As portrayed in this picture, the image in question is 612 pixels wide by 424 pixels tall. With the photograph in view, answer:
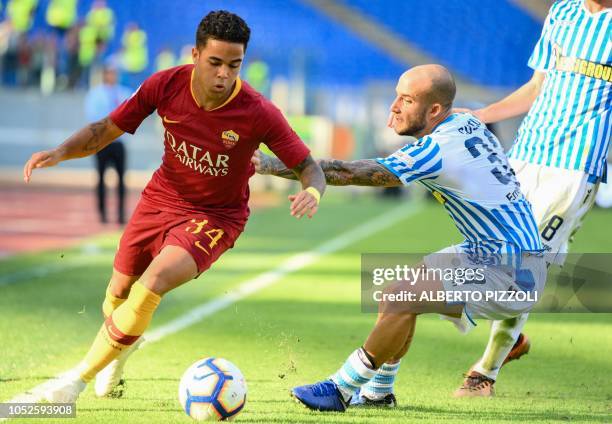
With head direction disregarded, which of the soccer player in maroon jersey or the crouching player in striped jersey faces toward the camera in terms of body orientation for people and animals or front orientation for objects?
the soccer player in maroon jersey

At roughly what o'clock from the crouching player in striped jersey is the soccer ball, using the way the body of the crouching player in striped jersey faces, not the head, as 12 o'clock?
The soccer ball is roughly at 11 o'clock from the crouching player in striped jersey.

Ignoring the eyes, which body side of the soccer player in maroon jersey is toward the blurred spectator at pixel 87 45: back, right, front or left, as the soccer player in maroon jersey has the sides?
back

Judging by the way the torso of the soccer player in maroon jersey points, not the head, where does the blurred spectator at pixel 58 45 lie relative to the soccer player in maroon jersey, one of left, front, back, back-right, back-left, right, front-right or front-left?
back

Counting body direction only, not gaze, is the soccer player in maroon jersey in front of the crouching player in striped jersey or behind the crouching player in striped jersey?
in front

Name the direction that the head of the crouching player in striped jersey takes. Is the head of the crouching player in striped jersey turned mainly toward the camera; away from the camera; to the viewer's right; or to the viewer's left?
to the viewer's left

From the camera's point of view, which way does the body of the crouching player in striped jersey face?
to the viewer's left

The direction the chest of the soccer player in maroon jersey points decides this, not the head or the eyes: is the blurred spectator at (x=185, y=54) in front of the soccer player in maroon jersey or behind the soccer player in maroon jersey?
behind

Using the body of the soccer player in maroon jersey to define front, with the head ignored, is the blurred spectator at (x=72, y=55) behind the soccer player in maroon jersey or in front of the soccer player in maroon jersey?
behind

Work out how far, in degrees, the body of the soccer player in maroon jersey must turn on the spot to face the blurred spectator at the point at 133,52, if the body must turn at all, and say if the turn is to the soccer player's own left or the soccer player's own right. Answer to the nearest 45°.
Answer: approximately 180°

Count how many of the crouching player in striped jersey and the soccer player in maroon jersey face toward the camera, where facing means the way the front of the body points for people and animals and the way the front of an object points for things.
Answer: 1

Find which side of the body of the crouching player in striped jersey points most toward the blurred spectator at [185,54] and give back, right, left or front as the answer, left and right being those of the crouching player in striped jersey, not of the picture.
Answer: right

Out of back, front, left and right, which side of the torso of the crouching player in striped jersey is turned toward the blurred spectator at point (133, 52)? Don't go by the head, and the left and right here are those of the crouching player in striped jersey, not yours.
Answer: right

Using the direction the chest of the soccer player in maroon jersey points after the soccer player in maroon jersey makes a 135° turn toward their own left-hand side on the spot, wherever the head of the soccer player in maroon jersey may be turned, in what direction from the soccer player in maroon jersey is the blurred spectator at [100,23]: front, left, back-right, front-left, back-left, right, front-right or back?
front-left

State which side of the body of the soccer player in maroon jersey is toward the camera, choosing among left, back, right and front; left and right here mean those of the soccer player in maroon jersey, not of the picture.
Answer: front
